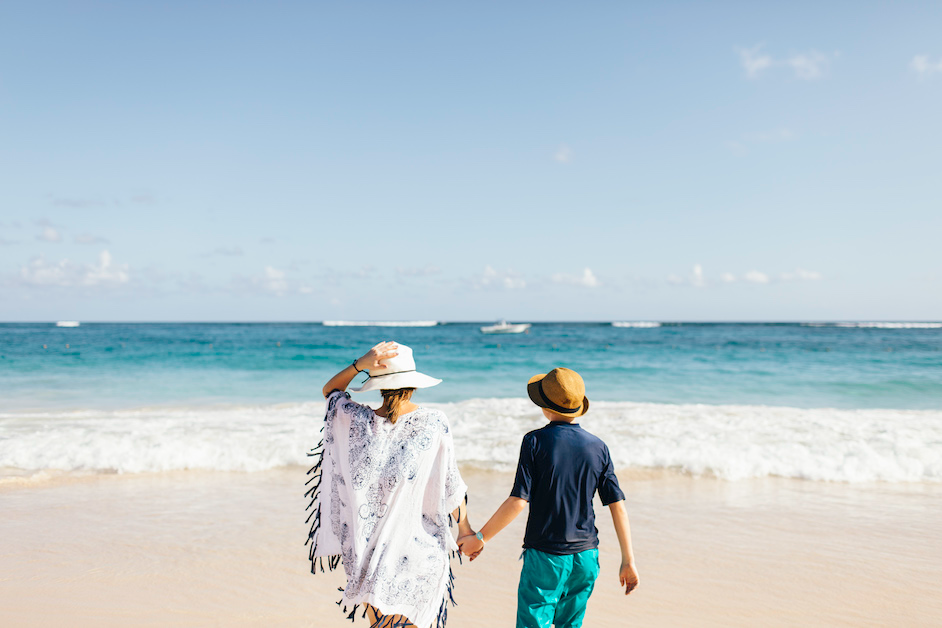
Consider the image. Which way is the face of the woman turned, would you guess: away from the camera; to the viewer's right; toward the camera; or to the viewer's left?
away from the camera

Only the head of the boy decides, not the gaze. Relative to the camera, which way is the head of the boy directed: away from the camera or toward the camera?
away from the camera

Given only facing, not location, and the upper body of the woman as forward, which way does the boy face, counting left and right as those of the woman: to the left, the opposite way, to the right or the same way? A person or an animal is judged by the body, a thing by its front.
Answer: the same way

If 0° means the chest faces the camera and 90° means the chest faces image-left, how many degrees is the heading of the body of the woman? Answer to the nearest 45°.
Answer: approximately 180°

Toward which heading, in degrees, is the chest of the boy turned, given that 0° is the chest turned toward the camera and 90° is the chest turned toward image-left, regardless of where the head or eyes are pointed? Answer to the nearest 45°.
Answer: approximately 180°

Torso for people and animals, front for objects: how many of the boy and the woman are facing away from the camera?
2
